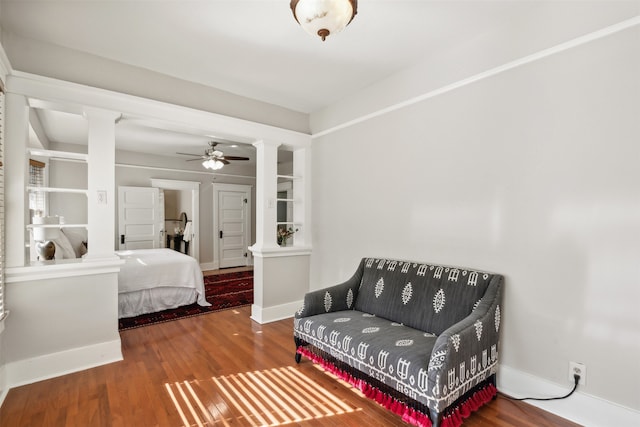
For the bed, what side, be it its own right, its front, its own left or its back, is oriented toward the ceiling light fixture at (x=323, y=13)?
right

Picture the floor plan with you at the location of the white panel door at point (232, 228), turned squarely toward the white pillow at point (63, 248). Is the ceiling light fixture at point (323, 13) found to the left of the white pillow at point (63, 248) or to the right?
left

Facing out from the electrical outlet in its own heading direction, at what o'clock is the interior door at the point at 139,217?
The interior door is roughly at 3 o'clock from the electrical outlet.

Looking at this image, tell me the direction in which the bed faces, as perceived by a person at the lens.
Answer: facing to the right of the viewer

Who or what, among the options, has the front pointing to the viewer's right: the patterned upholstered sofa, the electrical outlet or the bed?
the bed

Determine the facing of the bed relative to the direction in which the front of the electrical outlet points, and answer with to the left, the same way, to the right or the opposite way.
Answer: the opposite way

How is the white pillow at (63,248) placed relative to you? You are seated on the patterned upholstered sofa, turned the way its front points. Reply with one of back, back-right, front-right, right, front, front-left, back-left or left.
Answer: front-right
